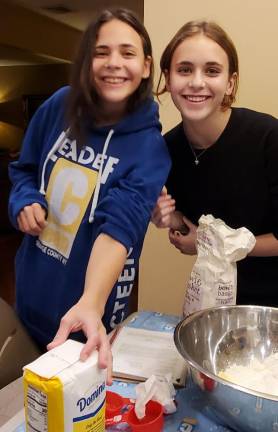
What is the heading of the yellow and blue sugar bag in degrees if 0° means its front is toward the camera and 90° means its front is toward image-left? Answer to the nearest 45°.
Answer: approximately 315°

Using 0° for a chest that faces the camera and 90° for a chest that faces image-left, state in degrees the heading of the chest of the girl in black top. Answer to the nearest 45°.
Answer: approximately 45°

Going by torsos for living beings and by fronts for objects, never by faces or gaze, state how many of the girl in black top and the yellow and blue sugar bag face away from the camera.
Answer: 0

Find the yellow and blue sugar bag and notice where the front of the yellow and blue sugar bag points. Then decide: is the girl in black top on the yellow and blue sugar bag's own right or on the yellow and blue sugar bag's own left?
on the yellow and blue sugar bag's own left

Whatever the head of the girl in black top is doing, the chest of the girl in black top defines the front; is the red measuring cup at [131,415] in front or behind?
in front
